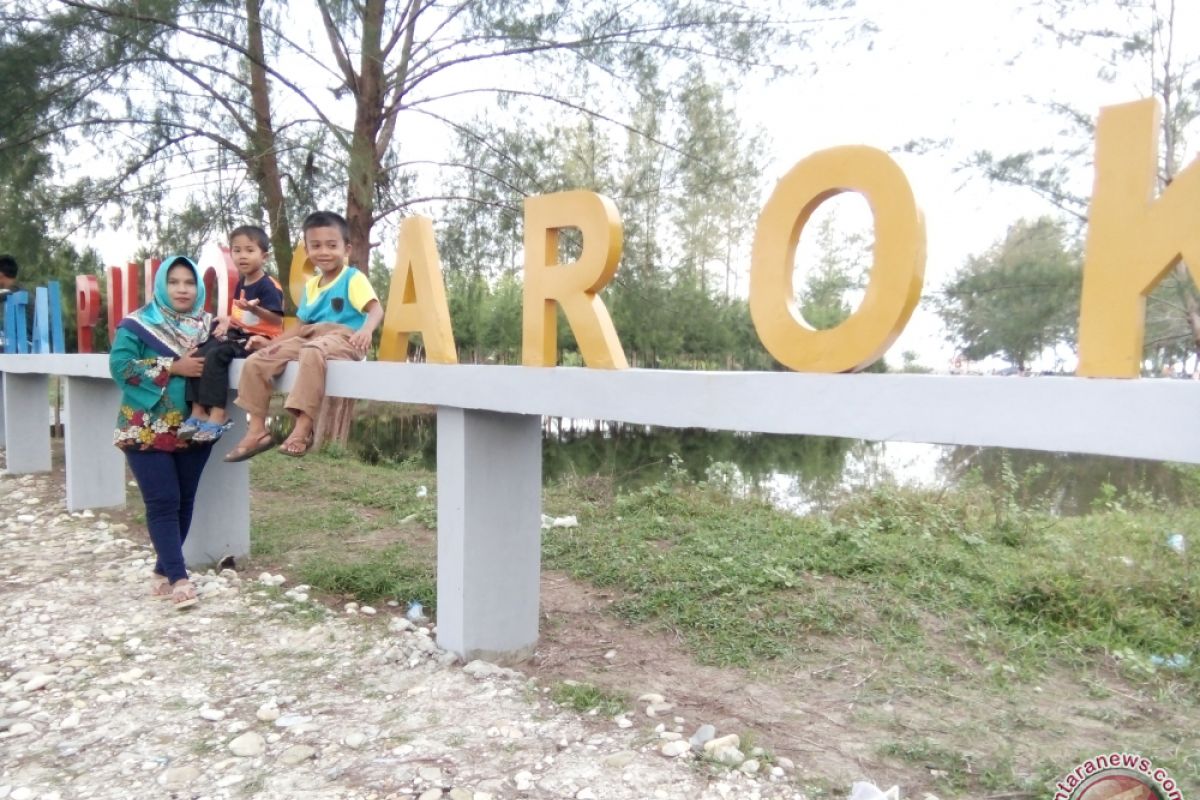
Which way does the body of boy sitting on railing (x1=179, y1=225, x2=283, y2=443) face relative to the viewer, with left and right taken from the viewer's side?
facing the viewer and to the left of the viewer

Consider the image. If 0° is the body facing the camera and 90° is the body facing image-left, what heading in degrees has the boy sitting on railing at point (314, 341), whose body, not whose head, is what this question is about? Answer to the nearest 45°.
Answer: approximately 45°

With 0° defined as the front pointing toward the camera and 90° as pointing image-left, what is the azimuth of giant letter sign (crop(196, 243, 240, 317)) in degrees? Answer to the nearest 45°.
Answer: approximately 45°

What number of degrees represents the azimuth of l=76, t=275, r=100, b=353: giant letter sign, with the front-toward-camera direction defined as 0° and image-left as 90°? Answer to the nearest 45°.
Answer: approximately 45°

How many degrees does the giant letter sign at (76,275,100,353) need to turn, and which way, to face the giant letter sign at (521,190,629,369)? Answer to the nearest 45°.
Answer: approximately 45° to its left

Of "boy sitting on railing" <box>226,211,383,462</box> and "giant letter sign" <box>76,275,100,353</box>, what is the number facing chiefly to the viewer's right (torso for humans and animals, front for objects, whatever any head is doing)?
0

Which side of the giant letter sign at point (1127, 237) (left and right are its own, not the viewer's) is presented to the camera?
front

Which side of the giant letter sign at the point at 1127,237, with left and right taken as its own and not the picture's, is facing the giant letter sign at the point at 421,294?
right
